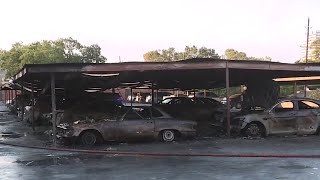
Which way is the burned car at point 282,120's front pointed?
to the viewer's left

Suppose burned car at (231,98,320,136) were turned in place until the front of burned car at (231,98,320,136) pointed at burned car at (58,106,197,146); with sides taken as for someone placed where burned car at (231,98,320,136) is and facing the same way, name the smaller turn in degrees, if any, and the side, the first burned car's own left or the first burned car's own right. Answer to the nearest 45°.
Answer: approximately 45° to the first burned car's own left

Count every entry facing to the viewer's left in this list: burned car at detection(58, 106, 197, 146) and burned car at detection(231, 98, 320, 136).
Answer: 2

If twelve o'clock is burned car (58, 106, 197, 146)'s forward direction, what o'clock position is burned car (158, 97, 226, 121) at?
burned car (158, 97, 226, 121) is roughly at 4 o'clock from burned car (58, 106, 197, 146).

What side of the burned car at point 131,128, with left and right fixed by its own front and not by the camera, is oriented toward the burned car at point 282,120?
back

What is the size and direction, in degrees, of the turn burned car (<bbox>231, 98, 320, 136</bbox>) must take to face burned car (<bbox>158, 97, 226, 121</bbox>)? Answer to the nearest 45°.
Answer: approximately 45° to its right

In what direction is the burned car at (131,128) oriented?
to the viewer's left
